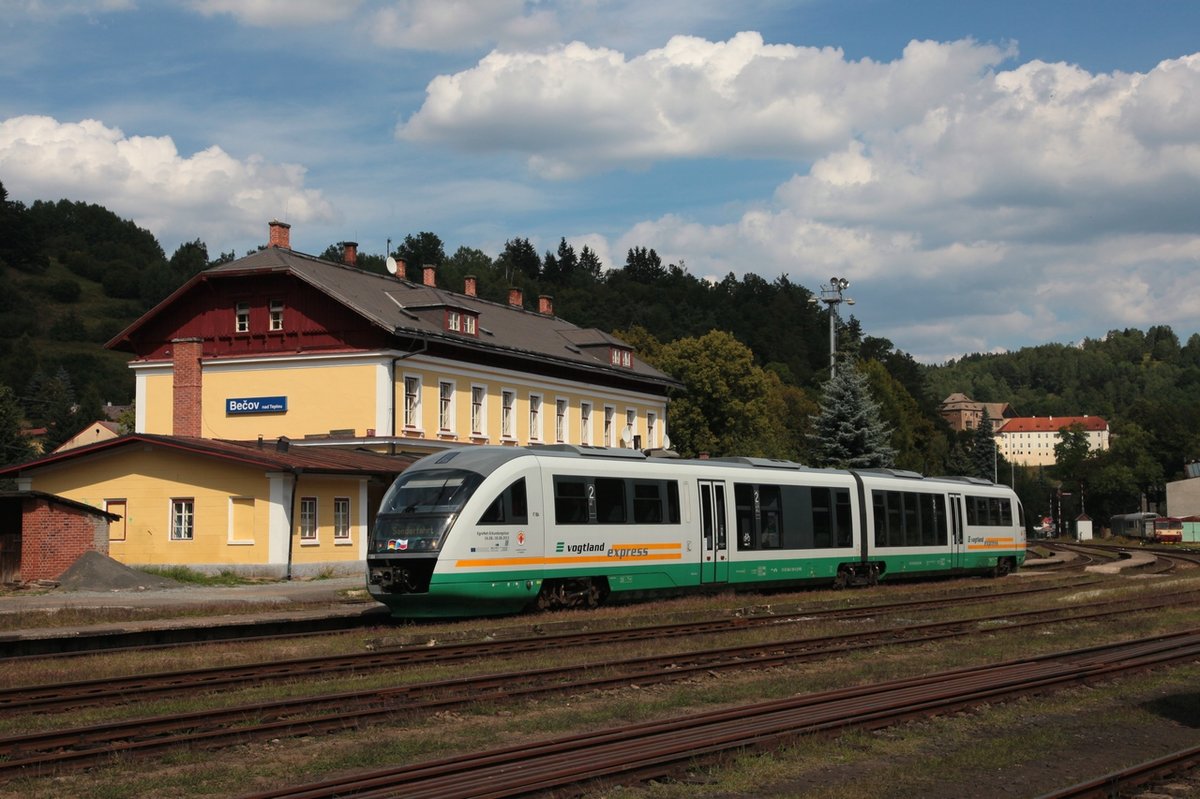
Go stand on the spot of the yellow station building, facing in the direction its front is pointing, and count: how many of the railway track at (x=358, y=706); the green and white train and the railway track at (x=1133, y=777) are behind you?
0

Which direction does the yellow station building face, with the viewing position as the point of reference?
facing the viewer and to the right of the viewer

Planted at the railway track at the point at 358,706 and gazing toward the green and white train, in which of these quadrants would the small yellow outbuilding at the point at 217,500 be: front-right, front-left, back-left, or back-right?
front-left

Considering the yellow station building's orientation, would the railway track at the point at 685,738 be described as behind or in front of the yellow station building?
in front

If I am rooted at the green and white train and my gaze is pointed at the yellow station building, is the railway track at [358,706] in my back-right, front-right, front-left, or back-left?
back-left

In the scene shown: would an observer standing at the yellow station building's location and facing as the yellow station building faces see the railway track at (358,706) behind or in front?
in front

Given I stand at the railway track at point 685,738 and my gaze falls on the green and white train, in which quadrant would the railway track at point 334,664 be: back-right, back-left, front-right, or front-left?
front-left
